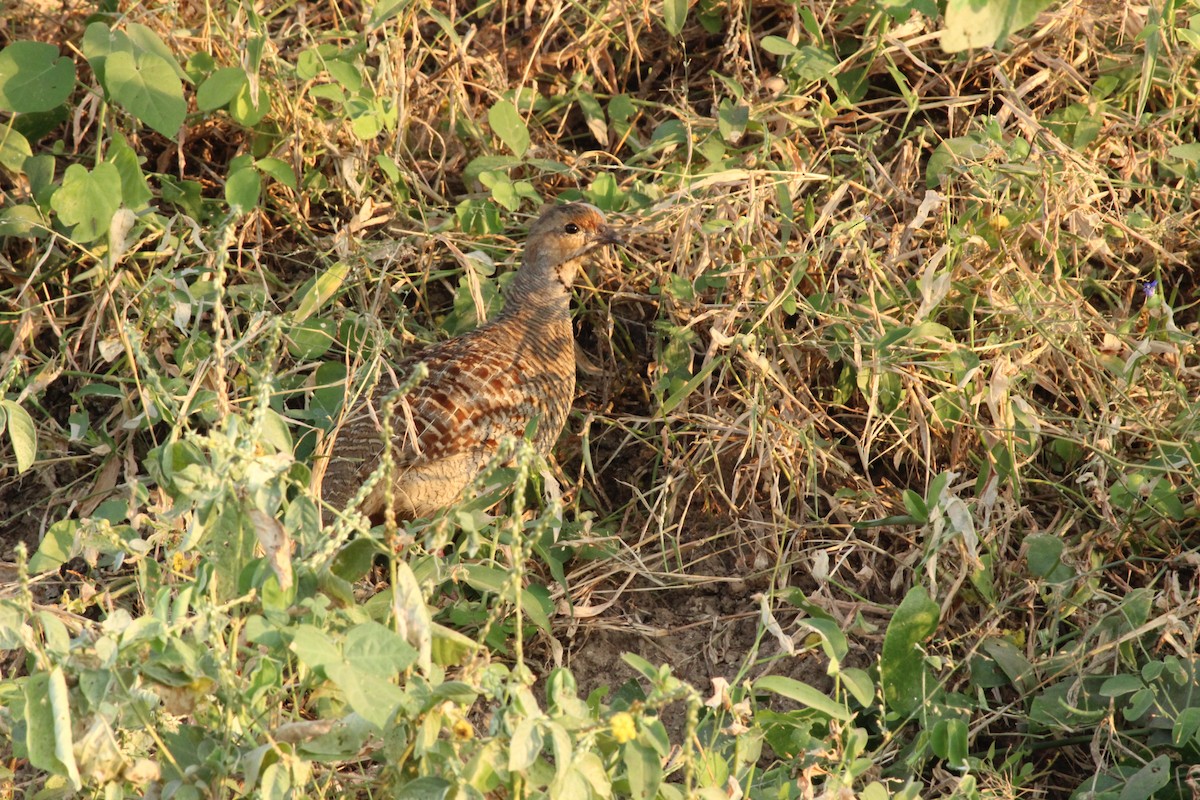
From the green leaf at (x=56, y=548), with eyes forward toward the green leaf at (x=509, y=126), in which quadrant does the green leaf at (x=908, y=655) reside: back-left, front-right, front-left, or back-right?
front-right

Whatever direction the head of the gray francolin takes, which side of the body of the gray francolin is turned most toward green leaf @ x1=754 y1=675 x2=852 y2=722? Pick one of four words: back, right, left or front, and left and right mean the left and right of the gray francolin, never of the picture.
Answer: right

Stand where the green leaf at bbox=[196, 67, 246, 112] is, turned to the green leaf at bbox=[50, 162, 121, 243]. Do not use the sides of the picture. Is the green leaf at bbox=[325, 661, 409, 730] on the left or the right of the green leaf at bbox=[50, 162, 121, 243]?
left

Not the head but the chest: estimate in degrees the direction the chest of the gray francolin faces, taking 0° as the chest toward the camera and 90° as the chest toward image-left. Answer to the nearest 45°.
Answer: approximately 270°

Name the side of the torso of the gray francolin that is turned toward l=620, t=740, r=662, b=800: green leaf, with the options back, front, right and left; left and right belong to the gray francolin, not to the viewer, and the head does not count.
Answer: right

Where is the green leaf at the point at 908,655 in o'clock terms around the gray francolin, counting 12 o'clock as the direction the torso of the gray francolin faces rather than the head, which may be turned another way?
The green leaf is roughly at 2 o'clock from the gray francolin.

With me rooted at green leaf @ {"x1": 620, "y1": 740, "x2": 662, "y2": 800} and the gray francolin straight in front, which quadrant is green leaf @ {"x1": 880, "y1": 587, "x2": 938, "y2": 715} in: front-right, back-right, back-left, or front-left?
front-right

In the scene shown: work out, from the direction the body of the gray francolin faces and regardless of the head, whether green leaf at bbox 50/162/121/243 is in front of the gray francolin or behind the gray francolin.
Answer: behind
